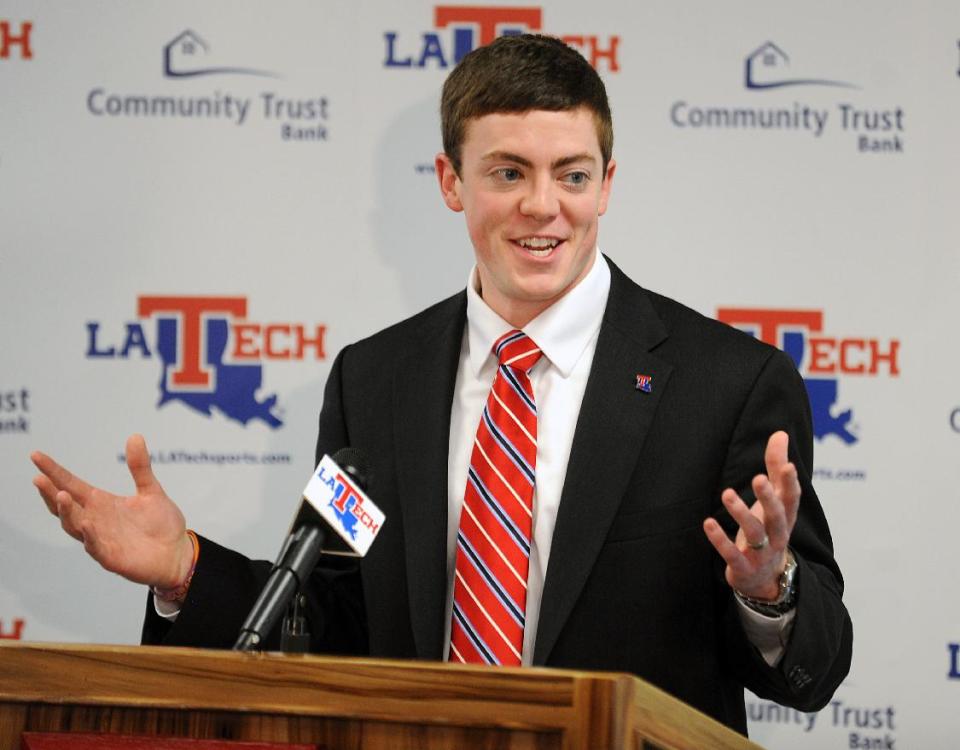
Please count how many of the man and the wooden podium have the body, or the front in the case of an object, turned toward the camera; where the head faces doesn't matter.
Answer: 2

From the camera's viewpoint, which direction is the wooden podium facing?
toward the camera

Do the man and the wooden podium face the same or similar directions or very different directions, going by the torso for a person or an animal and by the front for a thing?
same or similar directions

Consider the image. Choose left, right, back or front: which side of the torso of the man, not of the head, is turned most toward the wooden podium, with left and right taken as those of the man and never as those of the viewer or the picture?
front

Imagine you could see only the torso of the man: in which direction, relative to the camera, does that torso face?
toward the camera

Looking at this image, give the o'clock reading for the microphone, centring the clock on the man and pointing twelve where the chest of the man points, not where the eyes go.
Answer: The microphone is roughly at 1 o'clock from the man.

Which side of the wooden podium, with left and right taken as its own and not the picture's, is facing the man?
back
